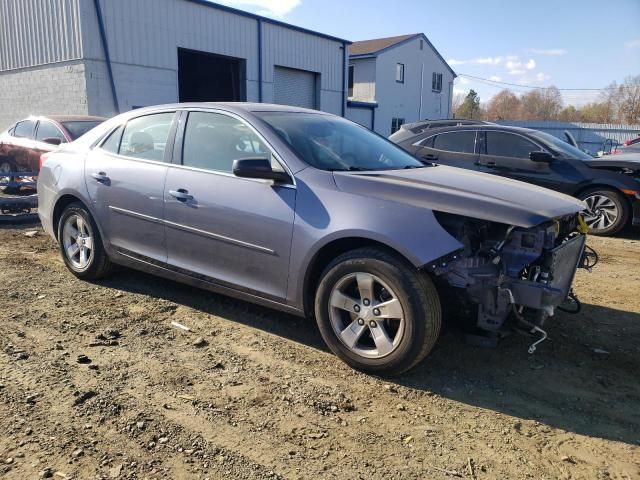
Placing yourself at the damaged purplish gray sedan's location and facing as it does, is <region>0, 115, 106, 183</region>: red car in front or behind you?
behind

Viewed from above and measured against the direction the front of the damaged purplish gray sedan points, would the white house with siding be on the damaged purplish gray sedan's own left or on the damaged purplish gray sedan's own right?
on the damaged purplish gray sedan's own left

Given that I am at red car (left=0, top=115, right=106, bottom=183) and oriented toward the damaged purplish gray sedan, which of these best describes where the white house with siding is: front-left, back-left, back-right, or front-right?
back-left

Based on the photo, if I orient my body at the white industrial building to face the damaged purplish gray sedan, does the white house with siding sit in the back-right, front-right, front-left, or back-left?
back-left

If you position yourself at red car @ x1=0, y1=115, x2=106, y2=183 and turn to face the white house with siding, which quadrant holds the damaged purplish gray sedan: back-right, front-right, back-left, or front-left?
back-right

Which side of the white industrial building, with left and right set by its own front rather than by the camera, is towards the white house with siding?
left

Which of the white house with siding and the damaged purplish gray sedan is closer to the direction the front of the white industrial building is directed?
the damaged purplish gray sedan
